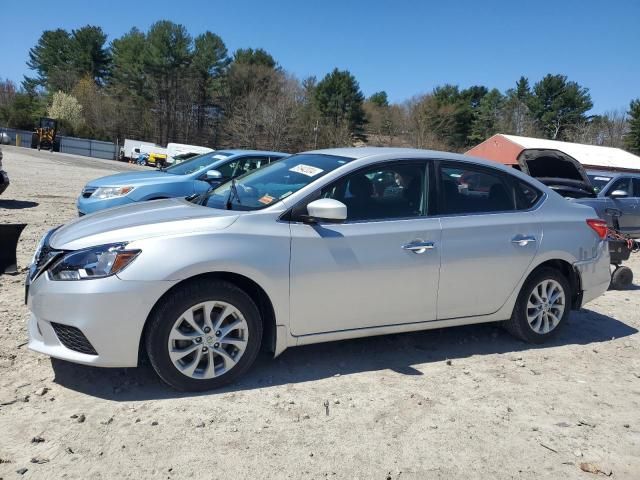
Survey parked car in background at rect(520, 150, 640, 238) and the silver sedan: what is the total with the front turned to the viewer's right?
0

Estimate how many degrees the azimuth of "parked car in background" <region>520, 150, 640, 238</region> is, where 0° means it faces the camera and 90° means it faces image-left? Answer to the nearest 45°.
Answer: approximately 45°

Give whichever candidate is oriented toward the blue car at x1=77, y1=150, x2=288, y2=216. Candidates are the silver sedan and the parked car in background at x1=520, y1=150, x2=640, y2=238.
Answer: the parked car in background

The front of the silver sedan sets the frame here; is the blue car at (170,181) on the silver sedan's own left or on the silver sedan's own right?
on the silver sedan's own right

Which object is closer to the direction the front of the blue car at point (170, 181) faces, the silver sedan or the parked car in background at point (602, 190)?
the silver sedan

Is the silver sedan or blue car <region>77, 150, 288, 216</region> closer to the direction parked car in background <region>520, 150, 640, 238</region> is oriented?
the blue car

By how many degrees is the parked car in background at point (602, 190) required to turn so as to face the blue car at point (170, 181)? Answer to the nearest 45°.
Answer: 0° — it already faces it

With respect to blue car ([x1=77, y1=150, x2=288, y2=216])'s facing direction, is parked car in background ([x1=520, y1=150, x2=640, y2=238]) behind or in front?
behind

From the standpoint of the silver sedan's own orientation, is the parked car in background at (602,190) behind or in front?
behind
